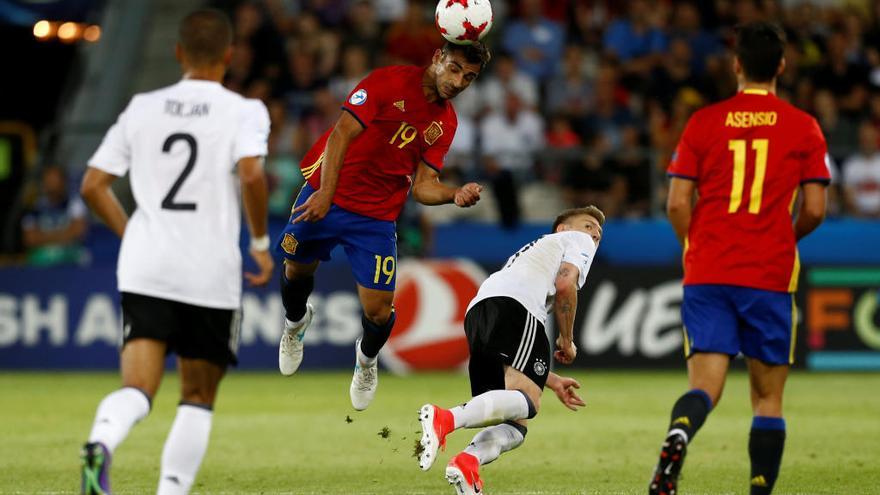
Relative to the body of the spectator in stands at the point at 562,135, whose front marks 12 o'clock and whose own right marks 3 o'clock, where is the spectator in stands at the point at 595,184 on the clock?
the spectator in stands at the point at 595,184 is roughly at 11 o'clock from the spectator in stands at the point at 562,135.

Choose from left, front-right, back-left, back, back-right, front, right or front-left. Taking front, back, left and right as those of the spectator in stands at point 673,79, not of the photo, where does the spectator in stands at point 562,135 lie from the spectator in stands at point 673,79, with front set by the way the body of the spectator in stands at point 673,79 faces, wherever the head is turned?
front-right

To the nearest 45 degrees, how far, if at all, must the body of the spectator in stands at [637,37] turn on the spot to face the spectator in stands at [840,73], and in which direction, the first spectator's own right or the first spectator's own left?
approximately 90° to the first spectator's own left

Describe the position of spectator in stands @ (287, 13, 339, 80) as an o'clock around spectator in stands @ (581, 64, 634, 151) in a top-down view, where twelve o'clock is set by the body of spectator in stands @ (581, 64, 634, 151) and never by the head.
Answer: spectator in stands @ (287, 13, 339, 80) is roughly at 3 o'clock from spectator in stands @ (581, 64, 634, 151).

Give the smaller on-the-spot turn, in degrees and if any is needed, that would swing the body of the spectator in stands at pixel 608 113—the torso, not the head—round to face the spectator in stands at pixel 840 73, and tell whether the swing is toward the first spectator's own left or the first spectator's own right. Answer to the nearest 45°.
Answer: approximately 90° to the first spectator's own left
